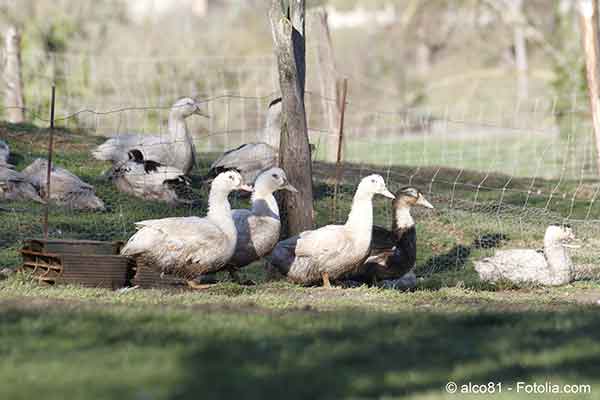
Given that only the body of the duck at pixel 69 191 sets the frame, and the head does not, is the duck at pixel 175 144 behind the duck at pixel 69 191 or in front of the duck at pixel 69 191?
behind

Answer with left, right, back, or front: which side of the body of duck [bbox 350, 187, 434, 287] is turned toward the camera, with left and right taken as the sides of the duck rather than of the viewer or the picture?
right

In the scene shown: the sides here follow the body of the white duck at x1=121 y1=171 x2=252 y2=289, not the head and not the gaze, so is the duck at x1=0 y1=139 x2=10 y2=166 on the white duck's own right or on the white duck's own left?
on the white duck's own left

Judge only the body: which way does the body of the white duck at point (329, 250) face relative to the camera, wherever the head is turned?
to the viewer's right

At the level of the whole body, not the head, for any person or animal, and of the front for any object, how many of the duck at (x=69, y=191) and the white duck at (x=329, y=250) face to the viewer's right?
1

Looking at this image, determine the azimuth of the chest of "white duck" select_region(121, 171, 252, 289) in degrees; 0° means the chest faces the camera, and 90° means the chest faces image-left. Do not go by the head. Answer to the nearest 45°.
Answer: approximately 270°

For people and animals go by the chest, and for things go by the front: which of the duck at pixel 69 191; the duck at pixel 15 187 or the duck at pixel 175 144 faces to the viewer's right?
the duck at pixel 175 144

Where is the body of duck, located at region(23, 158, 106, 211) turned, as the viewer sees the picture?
to the viewer's left

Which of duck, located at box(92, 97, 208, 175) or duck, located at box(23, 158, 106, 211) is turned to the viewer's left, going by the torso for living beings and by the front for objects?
duck, located at box(23, 158, 106, 211)

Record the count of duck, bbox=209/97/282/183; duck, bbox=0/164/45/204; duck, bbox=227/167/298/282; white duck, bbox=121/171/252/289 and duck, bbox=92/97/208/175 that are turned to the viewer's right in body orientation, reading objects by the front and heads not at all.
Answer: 4

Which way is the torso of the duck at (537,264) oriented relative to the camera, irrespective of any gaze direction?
to the viewer's right

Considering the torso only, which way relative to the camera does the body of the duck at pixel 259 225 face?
to the viewer's right
